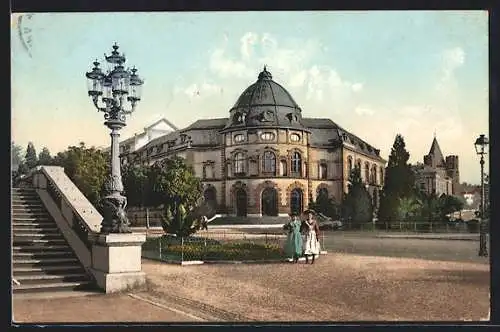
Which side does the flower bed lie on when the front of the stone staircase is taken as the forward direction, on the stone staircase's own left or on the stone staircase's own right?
on the stone staircase's own left

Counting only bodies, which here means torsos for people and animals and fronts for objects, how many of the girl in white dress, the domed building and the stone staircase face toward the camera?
3

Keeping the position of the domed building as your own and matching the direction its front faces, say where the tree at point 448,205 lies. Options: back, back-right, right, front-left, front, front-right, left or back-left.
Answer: left

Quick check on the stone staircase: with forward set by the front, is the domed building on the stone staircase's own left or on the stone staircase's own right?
on the stone staircase's own left

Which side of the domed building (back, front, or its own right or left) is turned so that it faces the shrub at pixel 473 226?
left

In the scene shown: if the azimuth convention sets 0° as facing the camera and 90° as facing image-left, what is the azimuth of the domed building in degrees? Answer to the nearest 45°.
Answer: approximately 0°

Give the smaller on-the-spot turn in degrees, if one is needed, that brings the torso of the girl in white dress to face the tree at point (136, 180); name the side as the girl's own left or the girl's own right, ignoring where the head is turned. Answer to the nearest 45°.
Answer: approximately 90° to the girl's own right

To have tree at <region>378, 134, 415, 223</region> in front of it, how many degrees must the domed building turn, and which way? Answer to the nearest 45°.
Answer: approximately 90° to its left

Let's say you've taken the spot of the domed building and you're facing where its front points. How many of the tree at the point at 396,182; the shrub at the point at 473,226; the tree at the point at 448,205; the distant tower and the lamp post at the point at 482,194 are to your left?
5
